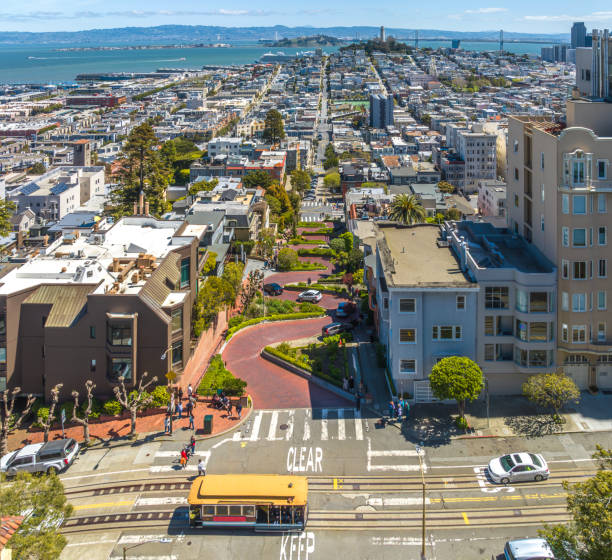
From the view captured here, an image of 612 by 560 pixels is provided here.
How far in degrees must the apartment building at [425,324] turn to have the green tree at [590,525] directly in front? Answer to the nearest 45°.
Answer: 0° — it already faces it

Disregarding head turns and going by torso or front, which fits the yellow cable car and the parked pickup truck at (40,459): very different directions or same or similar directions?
very different directions

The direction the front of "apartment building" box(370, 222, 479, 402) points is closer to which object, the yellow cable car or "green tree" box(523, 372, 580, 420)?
the yellow cable car

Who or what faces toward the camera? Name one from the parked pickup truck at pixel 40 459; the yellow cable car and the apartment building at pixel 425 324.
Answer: the apartment building

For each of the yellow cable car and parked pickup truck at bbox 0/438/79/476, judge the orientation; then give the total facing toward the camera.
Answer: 0

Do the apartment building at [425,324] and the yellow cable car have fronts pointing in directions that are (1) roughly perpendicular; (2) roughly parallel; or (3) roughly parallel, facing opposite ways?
roughly perpendicular

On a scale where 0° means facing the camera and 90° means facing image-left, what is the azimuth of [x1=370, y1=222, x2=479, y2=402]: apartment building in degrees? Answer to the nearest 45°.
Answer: approximately 0°
